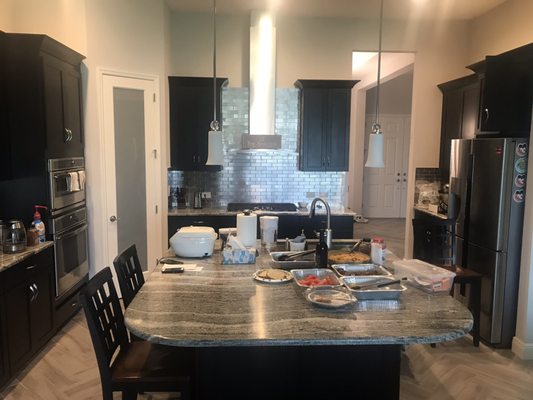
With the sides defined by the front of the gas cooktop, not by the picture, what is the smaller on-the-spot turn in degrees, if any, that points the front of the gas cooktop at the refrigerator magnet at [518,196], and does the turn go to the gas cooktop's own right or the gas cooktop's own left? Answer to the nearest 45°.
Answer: approximately 45° to the gas cooktop's own left

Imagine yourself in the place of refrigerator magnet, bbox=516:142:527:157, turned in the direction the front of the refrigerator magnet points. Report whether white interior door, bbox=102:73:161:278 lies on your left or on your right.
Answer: on your right

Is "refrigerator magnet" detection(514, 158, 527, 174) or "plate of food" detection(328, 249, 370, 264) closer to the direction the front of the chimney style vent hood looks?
the plate of food

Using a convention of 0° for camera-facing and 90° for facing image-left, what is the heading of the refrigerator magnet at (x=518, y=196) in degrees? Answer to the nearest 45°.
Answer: approximately 0°

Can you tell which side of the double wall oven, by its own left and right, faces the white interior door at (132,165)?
left
